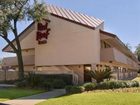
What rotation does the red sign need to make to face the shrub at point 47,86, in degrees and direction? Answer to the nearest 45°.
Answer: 0° — it already faces it

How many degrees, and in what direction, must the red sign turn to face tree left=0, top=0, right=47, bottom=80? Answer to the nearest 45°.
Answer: approximately 45° to its right

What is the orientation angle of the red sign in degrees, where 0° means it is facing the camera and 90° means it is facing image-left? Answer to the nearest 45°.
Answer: approximately 0°
